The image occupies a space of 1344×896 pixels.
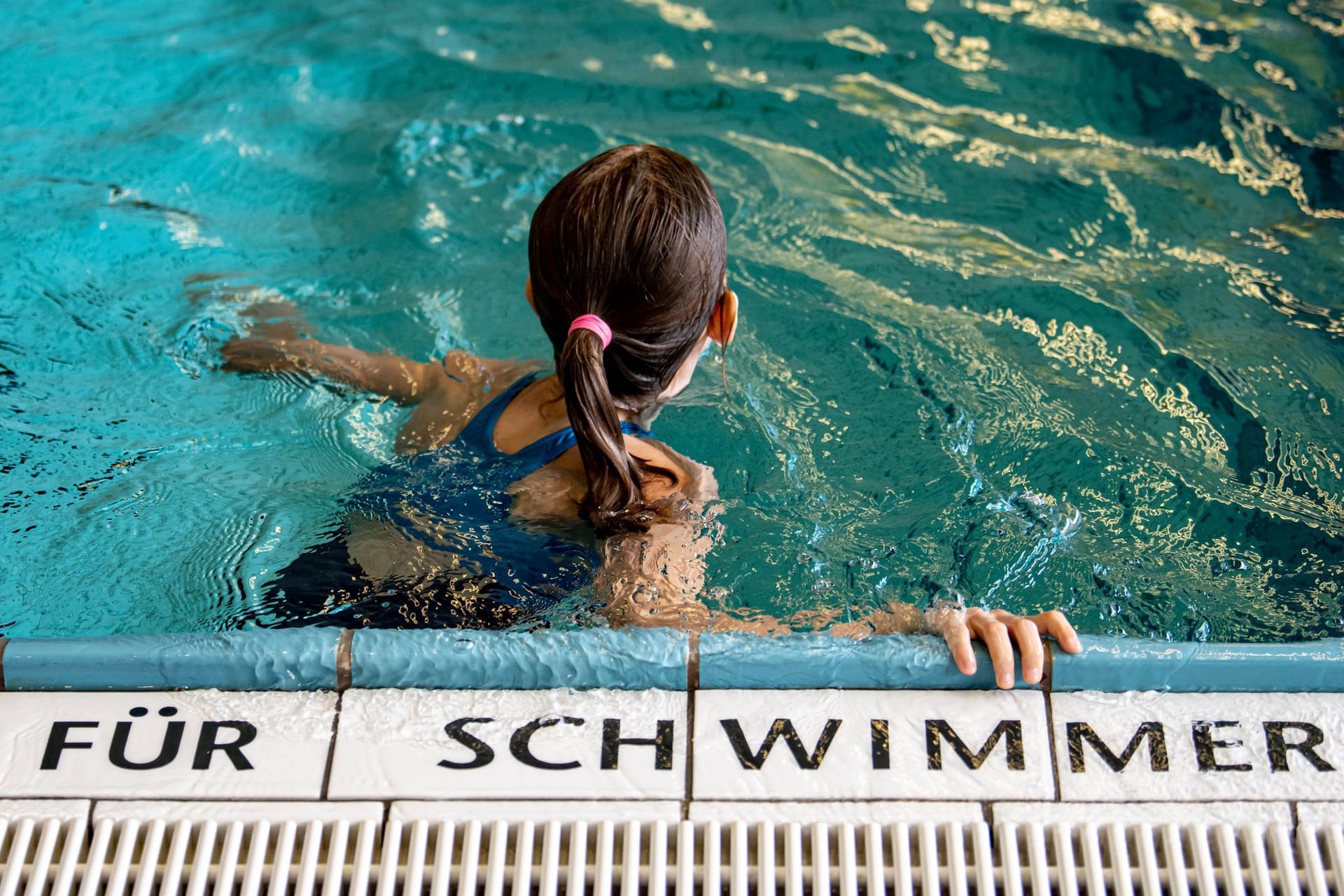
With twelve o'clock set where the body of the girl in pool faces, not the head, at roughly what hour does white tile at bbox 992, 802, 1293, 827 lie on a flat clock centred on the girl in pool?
The white tile is roughly at 3 o'clock from the girl in pool.

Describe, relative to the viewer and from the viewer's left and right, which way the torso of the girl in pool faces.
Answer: facing away from the viewer and to the right of the viewer

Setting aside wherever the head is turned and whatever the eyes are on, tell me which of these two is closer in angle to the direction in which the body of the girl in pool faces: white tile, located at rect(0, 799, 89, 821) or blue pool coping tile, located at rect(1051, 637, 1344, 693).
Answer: the blue pool coping tile

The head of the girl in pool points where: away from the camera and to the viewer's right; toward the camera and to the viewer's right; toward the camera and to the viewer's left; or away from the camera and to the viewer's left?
away from the camera and to the viewer's right

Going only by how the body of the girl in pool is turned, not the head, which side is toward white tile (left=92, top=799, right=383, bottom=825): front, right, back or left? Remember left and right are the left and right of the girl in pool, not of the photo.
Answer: back

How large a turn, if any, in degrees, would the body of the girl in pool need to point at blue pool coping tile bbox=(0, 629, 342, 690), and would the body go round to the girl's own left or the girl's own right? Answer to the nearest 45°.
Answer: approximately 180°

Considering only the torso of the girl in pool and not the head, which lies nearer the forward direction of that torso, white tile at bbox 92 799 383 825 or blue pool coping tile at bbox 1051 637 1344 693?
the blue pool coping tile

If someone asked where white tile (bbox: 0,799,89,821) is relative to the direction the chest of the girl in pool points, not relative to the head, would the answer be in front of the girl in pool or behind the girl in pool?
behind

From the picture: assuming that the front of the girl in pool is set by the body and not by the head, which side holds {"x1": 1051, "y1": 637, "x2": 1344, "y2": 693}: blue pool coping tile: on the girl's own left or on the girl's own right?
on the girl's own right

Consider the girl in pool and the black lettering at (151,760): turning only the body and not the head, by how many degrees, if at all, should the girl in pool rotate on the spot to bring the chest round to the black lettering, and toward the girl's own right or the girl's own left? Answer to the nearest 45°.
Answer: approximately 180°

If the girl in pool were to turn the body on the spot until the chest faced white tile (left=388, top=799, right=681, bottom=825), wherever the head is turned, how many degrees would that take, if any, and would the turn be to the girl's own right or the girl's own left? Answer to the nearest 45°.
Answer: approximately 135° to the girl's own right
